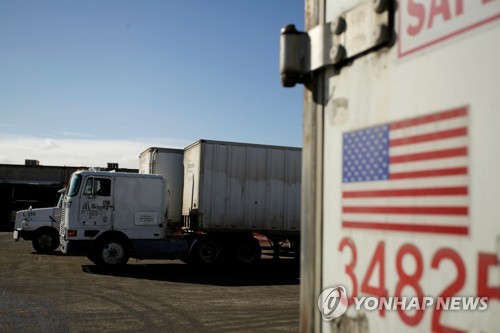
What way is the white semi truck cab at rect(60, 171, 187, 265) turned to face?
to the viewer's left

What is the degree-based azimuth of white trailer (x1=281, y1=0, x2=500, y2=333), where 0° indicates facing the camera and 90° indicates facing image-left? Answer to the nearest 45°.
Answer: approximately 225°

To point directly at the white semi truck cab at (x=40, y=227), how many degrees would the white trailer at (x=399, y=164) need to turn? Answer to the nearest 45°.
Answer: approximately 90° to its left

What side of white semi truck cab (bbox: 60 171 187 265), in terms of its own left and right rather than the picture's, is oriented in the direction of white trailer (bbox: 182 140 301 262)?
back

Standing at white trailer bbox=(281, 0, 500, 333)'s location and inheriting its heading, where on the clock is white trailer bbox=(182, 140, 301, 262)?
white trailer bbox=(182, 140, 301, 262) is roughly at 10 o'clock from white trailer bbox=(281, 0, 500, 333).

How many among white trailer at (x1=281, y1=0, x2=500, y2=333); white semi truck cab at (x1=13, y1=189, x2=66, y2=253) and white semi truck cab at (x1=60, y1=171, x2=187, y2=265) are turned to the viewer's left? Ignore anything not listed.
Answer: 2

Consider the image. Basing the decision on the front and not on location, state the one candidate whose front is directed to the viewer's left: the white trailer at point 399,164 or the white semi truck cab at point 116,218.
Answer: the white semi truck cab

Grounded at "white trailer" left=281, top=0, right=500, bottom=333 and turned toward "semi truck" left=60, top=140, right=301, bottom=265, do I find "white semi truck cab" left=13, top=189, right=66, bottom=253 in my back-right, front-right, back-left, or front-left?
front-left

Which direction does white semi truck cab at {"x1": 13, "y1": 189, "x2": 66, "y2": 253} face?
to the viewer's left

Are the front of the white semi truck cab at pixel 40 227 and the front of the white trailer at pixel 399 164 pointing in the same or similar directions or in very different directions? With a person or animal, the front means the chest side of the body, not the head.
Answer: very different directions

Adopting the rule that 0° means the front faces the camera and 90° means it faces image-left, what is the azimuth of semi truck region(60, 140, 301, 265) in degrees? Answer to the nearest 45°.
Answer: approximately 90°

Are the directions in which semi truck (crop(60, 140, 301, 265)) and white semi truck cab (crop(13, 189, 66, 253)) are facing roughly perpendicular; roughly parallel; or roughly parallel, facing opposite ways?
roughly parallel

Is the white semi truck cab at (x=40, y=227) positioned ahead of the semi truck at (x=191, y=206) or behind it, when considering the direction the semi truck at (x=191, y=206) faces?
ahead

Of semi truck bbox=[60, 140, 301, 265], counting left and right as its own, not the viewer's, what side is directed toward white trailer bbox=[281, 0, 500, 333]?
left

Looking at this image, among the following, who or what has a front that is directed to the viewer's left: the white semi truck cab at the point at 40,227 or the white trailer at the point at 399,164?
the white semi truck cab

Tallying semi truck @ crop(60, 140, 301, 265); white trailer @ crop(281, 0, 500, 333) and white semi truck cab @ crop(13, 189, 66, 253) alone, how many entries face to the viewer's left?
2
